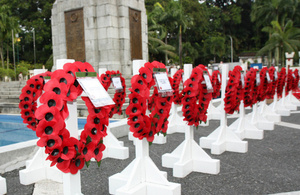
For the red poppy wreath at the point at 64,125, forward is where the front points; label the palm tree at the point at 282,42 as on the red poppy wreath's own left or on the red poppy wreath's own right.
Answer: on the red poppy wreath's own left

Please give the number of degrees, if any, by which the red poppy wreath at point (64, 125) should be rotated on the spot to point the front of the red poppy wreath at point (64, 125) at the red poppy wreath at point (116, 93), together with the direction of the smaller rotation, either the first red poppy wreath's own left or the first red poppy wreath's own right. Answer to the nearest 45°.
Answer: approximately 135° to the first red poppy wreath's own left

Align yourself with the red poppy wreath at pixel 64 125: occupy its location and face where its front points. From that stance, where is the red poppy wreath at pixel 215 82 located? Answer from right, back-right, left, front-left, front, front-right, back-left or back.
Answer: left

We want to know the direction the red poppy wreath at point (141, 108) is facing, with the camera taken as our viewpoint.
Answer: facing the viewer and to the right of the viewer

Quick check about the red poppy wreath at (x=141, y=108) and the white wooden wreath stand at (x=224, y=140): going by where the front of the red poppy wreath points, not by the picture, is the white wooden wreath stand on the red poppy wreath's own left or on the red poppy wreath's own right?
on the red poppy wreath's own left

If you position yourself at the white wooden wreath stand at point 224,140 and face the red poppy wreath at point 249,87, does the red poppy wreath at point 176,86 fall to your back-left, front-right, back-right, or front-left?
front-left

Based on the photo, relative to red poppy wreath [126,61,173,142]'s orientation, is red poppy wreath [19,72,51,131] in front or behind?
behind

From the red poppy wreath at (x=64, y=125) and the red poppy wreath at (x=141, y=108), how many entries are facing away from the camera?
0

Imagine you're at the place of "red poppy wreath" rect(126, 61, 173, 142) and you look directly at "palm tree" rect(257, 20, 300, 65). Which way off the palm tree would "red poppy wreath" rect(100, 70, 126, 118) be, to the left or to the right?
left

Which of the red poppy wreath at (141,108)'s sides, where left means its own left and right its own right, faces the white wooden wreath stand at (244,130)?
left

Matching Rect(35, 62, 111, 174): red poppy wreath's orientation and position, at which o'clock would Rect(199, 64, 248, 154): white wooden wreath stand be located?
The white wooden wreath stand is roughly at 9 o'clock from the red poppy wreath.

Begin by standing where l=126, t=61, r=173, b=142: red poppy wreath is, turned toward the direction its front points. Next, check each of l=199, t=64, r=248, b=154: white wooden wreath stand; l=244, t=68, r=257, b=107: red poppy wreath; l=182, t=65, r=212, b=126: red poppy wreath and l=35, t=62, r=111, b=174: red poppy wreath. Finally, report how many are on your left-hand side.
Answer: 3

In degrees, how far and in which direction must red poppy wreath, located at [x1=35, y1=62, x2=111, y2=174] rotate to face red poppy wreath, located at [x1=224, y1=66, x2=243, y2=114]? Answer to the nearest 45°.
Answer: approximately 90° to its left

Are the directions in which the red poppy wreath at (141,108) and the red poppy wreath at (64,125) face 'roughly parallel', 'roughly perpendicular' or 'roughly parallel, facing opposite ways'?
roughly parallel

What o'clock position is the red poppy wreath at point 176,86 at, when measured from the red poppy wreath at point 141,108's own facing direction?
the red poppy wreath at point 176,86 is roughly at 8 o'clock from the red poppy wreath at point 141,108.

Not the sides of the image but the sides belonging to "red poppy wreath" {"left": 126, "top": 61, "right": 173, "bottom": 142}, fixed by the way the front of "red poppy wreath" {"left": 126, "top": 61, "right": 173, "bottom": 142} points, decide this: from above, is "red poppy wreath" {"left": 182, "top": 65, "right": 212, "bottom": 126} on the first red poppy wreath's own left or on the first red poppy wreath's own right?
on the first red poppy wreath's own left

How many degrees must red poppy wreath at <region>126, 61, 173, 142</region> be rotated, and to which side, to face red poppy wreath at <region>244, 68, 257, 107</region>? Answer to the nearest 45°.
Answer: approximately 90° to its left
